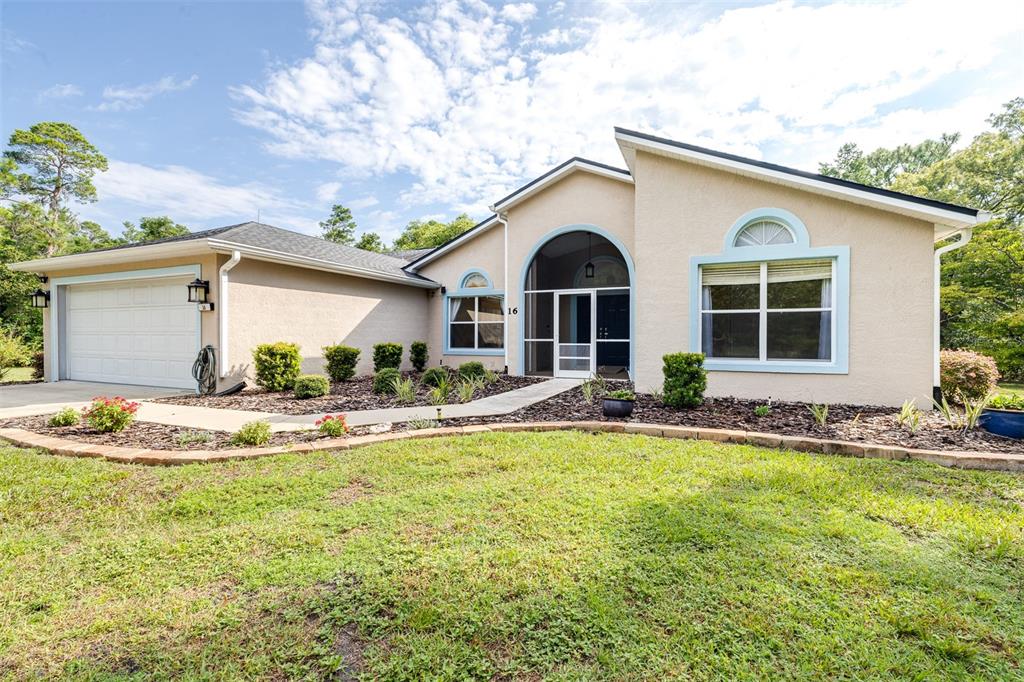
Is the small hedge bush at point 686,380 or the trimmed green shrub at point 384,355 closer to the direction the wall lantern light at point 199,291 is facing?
the small hedge bush

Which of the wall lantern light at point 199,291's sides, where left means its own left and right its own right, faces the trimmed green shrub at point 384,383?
left

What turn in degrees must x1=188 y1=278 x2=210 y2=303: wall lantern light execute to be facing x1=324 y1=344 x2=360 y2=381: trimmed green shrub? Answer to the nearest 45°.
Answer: approximately 135° to its left

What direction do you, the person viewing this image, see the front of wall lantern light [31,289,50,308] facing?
facing the viewer and to the left of the viewer

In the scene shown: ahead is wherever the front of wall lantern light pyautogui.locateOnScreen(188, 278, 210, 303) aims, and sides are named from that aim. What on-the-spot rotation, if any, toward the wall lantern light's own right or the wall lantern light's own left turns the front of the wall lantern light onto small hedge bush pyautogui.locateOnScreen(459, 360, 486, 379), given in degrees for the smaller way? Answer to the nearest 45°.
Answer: approximately 135° to the wall lantern light's own left

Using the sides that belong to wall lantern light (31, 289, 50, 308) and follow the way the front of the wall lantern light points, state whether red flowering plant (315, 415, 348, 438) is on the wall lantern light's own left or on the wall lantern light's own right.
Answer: on the wall lantern light's own left

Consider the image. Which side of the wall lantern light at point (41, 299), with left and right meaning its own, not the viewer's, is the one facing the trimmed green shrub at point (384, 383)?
left

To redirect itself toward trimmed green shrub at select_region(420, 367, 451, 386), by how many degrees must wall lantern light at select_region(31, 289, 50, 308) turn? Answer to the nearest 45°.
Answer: approximately 90° to its left

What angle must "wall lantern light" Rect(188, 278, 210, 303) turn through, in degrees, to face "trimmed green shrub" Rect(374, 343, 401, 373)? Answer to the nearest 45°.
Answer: approximately 135° to its left

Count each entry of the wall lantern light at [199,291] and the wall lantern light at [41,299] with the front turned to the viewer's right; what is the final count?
0

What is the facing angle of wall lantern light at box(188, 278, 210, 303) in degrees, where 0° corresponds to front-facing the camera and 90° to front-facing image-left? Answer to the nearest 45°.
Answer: approximately 45°

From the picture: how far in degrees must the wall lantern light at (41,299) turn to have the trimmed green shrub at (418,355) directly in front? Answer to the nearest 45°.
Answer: approximately 90° to its left

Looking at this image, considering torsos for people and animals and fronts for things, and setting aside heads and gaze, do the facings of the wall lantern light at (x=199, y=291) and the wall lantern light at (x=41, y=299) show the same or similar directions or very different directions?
same or similar directions

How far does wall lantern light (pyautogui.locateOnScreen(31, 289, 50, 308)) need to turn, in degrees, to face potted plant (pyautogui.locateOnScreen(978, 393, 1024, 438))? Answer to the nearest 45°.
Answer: approximately 90° to its left

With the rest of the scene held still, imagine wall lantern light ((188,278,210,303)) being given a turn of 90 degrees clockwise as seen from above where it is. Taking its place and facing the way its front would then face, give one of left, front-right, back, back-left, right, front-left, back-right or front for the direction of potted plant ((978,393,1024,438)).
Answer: back
